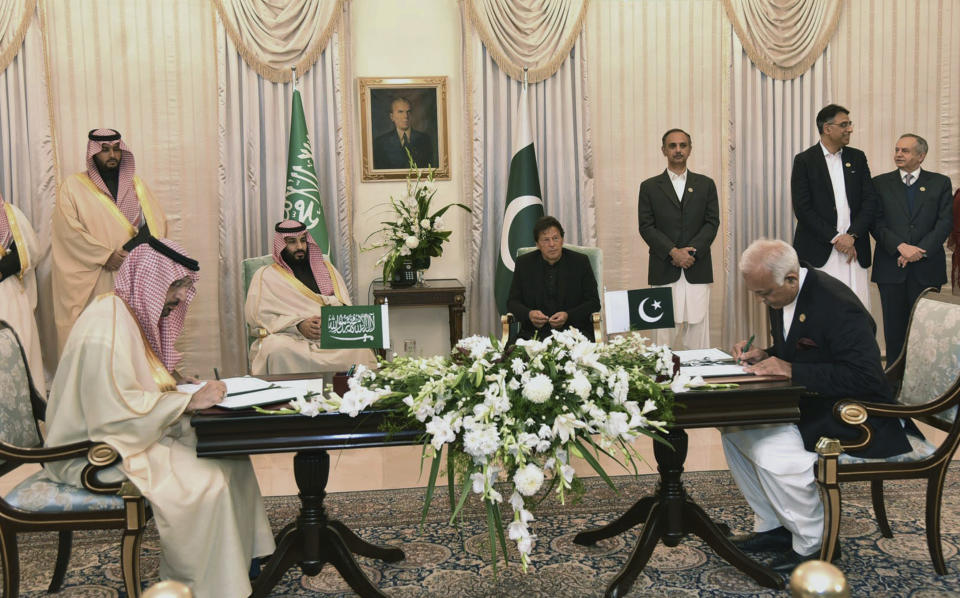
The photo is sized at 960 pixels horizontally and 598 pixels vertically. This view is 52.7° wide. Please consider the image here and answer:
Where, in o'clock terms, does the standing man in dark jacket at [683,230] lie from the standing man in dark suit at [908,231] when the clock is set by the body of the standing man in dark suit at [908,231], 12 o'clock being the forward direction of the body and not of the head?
the standing man in dark jacket at [683,230] is roughly at 2 o'clock from the standing man in dark suit at [908,231].

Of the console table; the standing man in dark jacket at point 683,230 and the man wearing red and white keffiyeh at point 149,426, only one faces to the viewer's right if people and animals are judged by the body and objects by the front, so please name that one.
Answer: the man wearing red and white keffiyeh

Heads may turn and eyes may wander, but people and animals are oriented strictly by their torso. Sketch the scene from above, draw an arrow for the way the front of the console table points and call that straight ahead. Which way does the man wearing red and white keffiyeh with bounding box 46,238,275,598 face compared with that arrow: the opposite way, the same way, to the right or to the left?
to the left

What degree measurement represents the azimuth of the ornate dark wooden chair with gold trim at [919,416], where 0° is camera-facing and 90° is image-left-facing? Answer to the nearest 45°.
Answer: approximately 90°

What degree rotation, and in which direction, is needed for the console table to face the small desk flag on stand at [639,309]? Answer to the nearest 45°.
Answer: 0° — it already faces it

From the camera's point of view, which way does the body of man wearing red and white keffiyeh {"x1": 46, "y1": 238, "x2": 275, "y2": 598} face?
to the viewer's right
